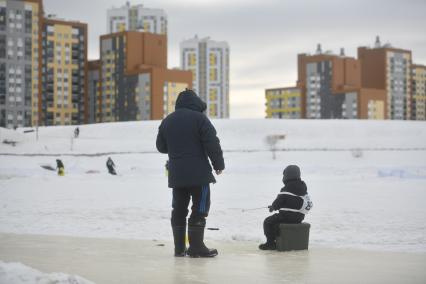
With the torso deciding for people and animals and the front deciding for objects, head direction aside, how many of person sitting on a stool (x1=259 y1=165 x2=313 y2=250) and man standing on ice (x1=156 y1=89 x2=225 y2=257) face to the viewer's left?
1

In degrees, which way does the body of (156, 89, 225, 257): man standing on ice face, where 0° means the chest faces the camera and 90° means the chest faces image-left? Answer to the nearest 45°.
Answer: approximately 225°

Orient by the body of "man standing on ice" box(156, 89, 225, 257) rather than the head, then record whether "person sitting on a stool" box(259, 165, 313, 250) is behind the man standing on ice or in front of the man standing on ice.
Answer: in front

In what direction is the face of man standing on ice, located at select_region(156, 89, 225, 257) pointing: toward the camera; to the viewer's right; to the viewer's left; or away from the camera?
away from the camera

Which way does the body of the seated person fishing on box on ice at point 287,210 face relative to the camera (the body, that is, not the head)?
to the viewer's left
